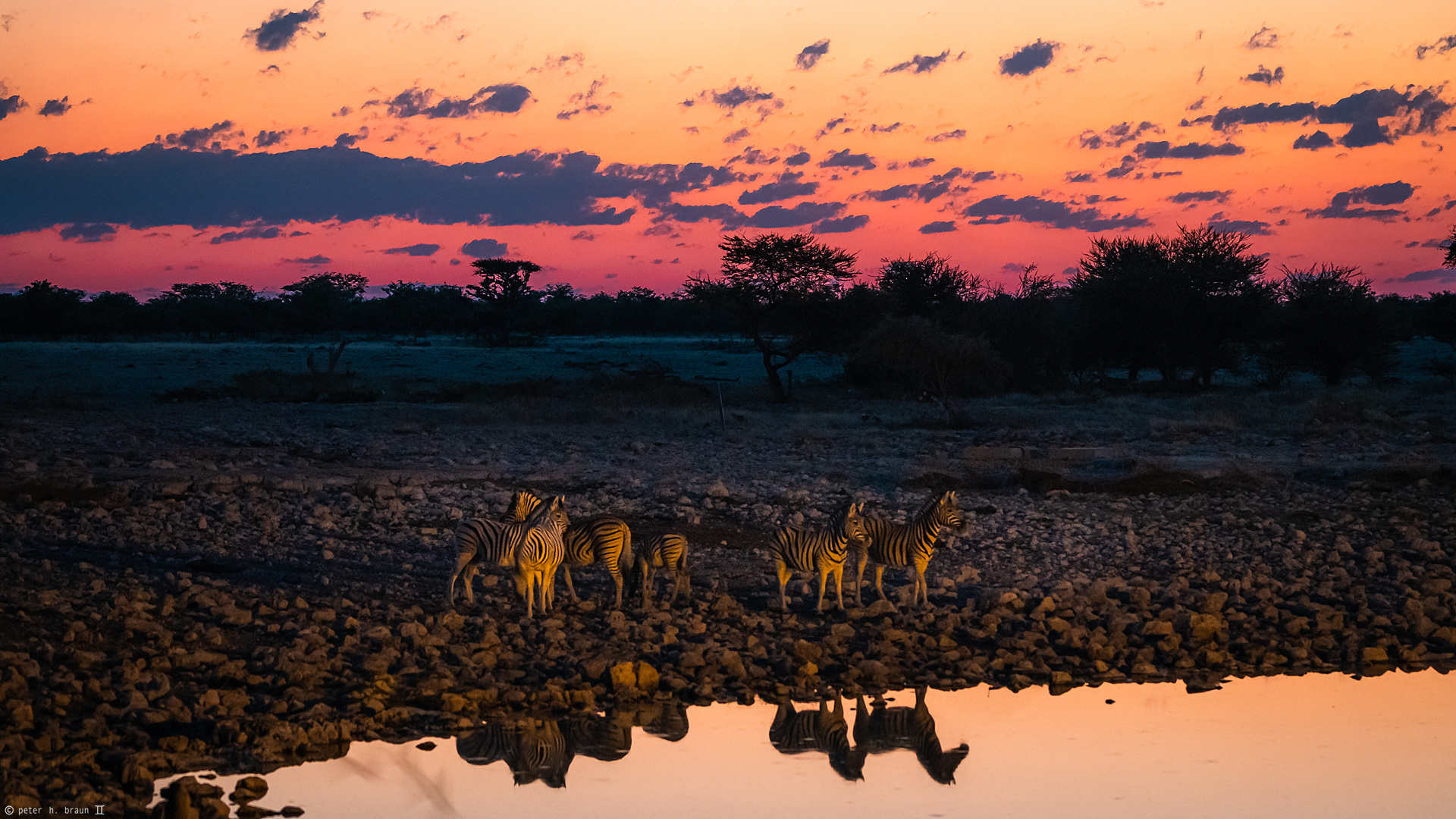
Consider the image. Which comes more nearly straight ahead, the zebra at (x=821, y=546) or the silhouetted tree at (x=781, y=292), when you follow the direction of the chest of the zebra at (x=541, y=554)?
the zebra

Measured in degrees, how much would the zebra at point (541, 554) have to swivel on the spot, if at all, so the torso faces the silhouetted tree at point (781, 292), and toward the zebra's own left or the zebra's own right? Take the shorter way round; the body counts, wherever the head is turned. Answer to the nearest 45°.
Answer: approximately 180°

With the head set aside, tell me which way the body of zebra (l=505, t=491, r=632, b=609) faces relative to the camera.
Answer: to the viewer's left

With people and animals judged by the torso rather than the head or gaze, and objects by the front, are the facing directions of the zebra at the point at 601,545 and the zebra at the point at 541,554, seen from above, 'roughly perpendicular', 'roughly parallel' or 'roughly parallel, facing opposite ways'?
roughly perpendicular

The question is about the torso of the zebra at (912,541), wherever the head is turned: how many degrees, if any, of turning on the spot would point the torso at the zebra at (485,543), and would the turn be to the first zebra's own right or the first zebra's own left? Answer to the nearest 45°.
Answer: approximately 180°

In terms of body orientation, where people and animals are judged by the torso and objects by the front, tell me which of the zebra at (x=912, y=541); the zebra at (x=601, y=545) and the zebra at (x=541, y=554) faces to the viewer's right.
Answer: the zebra at (x=912, y=541)

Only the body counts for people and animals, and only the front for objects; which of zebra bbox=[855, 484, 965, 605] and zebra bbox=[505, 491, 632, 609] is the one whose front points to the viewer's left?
zebra bbox=[505, 491, 632, 609]

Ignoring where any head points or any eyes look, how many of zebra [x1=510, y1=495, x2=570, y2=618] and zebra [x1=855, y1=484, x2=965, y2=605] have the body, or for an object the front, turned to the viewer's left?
0

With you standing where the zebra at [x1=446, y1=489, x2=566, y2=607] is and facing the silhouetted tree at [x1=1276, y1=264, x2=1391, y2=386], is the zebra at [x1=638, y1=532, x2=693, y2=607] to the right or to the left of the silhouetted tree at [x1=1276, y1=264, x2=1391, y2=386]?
right

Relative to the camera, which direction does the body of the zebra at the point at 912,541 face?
to the viewer's right

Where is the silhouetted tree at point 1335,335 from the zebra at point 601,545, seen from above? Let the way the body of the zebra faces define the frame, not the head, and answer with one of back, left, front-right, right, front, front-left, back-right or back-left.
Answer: back-right

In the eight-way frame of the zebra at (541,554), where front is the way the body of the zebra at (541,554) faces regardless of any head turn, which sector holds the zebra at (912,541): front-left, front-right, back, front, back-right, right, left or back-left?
left

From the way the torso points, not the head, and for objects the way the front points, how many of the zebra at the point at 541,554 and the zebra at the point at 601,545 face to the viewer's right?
0

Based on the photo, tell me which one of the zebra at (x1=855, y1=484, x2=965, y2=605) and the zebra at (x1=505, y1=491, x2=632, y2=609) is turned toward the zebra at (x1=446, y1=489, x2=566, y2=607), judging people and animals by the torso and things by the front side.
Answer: the zebra at (x1=505, y1=491, x2=632, y2=609)

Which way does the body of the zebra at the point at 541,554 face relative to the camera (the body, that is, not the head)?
toward the camera

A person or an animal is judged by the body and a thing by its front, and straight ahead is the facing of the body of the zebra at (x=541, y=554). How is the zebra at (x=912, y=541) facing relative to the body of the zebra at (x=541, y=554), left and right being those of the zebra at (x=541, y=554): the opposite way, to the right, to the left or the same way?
to the left

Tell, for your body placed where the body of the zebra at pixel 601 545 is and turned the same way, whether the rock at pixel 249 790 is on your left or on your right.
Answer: on your left

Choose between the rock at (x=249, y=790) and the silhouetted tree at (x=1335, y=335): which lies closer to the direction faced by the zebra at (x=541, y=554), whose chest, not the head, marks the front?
the rock

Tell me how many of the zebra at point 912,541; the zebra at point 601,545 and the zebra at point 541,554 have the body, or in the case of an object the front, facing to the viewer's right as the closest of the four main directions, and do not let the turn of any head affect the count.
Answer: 1
